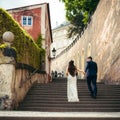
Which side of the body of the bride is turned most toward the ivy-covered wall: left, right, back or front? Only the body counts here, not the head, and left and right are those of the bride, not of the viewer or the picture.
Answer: left

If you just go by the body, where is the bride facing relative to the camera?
away from the camera

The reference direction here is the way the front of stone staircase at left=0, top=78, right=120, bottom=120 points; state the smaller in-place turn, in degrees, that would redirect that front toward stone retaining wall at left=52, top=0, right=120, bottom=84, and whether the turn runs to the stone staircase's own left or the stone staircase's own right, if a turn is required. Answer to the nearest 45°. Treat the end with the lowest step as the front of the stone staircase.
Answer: approximately 180°

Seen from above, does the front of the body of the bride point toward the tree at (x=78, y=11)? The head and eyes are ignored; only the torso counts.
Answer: yes

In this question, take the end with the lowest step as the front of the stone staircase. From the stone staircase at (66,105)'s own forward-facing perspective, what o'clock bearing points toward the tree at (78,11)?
The tree is roughly at 6 o'clock from the stone staircase.

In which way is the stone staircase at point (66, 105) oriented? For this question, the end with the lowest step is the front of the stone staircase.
toward the camera
